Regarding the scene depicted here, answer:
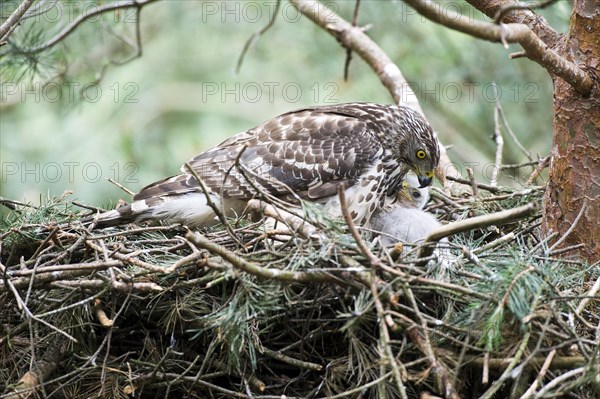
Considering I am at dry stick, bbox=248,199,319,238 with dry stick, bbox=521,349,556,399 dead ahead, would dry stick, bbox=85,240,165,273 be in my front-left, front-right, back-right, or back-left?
back-right

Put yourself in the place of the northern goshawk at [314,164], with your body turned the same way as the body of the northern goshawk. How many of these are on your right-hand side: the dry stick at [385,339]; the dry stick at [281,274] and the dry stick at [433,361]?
3

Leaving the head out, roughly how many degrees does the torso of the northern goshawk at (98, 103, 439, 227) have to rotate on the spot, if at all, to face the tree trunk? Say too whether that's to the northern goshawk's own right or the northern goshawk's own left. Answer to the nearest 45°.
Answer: approximately 45° to the northern goshawk's own right

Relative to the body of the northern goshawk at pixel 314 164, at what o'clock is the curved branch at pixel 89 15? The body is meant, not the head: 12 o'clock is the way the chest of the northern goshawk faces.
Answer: The curved branch is roughly at 7 o'clock from the northern goshawk.

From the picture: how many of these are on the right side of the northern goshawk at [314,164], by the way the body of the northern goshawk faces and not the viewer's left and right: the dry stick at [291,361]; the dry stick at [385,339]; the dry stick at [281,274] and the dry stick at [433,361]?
4

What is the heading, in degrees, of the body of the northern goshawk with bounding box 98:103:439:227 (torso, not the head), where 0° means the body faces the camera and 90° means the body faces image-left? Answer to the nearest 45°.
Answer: approximately 270°

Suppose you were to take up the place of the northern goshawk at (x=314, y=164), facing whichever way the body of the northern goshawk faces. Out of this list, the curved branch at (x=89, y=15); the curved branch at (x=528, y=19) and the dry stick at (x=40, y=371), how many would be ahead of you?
1

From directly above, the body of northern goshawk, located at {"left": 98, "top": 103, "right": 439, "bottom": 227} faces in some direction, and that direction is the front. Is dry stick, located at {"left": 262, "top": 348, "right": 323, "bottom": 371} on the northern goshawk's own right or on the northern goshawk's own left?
on the northern goshawk's own right

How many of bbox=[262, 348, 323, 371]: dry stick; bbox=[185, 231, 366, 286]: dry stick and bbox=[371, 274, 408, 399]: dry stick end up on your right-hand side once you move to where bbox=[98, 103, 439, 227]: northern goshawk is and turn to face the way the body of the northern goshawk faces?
3

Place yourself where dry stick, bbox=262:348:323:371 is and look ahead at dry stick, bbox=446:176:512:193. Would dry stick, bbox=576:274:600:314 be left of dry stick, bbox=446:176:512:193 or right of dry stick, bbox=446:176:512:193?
right

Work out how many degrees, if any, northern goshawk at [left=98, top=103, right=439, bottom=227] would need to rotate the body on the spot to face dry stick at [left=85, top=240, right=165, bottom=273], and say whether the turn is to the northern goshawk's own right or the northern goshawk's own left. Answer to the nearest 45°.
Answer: approximately 135° to the northern goshawk's own right
